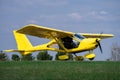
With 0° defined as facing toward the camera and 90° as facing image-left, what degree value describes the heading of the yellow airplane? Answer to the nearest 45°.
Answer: approximately 315°
